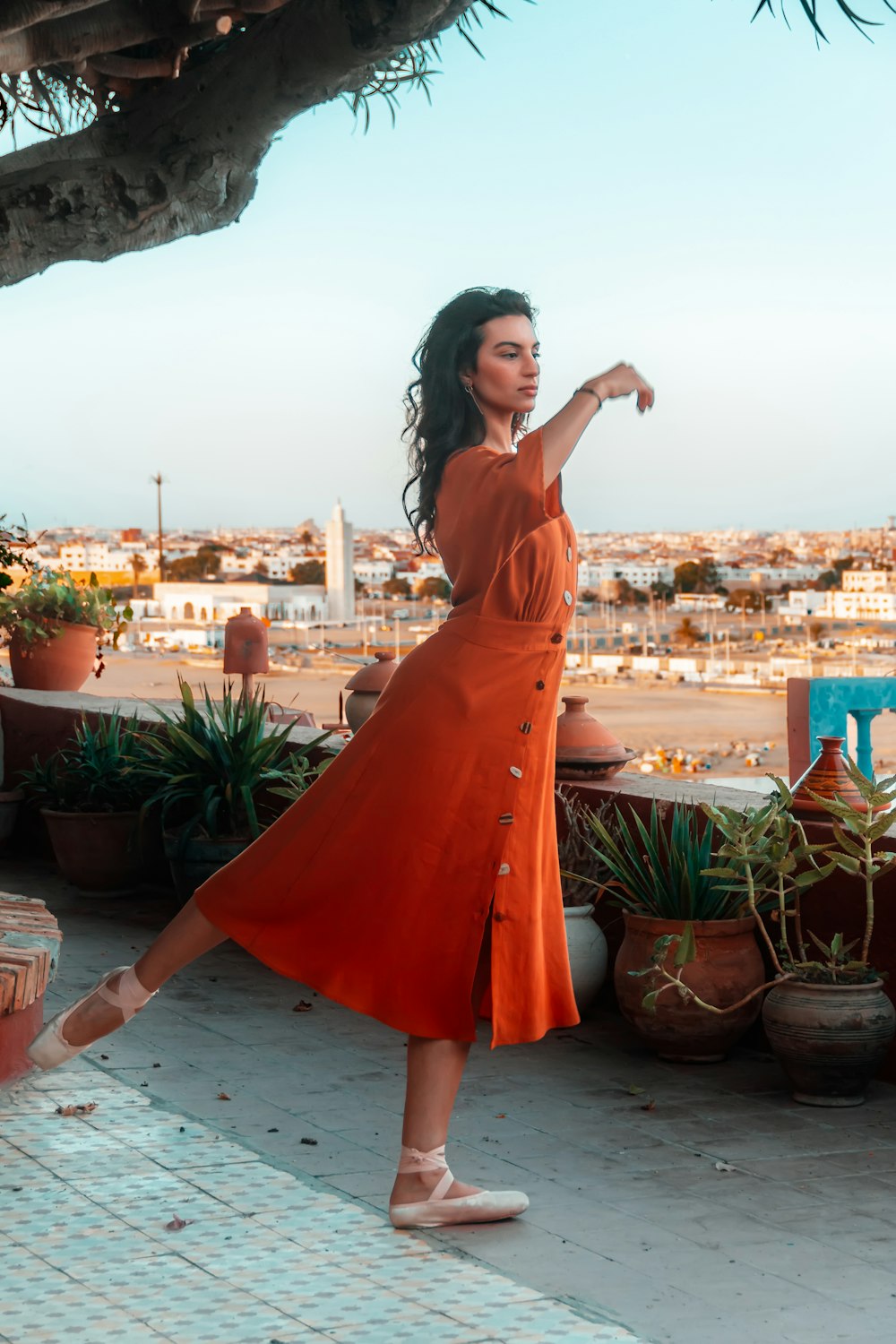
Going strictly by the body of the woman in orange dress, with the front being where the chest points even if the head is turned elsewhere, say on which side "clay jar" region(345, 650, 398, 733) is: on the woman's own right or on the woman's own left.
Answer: on the woman's own left

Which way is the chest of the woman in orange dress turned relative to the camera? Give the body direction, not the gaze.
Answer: to the viewer's right

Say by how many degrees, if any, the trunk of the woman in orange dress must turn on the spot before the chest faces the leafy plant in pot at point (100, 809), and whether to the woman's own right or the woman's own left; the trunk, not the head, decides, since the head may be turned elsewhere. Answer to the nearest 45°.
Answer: approximately 90° to the woman's own left

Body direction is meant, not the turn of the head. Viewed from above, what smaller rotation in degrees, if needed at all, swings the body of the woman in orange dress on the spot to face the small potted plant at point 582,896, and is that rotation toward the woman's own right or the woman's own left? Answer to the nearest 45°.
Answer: approximately 90° to the woman's own left

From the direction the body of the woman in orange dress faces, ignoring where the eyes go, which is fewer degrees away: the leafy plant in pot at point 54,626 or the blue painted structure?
the blue painted structure

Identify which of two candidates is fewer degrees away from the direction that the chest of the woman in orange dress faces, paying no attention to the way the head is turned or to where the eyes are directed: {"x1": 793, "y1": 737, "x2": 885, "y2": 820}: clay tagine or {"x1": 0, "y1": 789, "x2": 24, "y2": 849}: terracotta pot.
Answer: the clay tagine

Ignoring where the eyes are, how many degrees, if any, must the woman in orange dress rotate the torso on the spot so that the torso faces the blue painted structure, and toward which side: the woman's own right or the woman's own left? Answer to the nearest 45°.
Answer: approximately 45° to the woman's own left

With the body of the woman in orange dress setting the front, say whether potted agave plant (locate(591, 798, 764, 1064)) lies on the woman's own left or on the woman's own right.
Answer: on the woman's own left

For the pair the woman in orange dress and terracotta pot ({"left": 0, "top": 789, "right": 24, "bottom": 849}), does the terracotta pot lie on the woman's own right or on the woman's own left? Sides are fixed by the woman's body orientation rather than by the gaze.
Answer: on the woman's own left

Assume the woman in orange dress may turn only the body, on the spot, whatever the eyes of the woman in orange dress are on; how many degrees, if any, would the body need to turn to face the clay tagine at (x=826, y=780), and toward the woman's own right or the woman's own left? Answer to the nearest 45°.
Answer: approximately 45° to the woman's own left

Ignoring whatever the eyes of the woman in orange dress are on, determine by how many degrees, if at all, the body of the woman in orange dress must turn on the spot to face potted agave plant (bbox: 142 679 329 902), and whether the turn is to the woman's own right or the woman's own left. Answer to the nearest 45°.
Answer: approximately 90° to the woman's own left

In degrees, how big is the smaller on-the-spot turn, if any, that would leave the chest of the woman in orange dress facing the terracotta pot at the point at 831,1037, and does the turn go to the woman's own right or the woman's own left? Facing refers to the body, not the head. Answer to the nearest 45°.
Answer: approximately 45° to the woman's own left

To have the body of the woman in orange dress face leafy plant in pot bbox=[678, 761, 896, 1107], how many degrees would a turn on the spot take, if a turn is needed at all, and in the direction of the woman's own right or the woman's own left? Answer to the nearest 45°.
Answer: approximately 45° to the woman's own left
